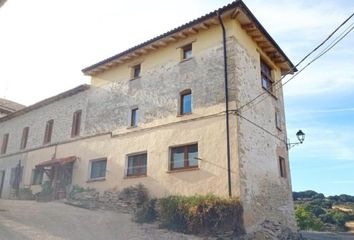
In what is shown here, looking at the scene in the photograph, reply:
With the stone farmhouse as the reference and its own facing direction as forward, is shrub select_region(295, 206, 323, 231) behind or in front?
behind

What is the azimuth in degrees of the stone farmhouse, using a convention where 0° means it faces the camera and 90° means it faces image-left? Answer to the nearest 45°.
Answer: approximately 45°
